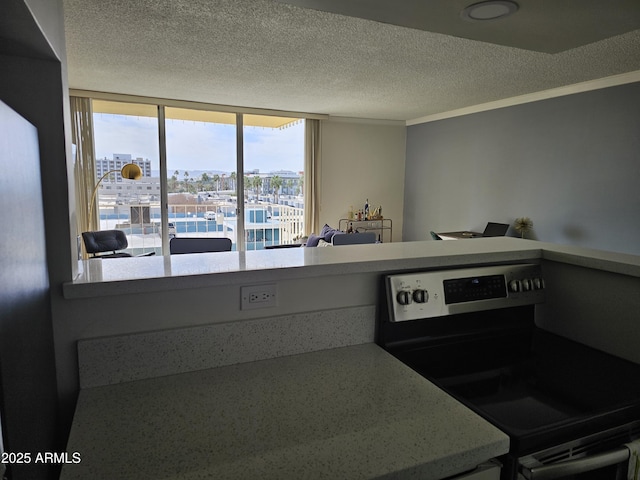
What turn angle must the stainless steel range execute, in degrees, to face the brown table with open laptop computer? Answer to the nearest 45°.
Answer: approximately 135° to its left

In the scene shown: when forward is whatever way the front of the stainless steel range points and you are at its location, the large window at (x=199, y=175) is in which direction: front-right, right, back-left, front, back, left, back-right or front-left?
back

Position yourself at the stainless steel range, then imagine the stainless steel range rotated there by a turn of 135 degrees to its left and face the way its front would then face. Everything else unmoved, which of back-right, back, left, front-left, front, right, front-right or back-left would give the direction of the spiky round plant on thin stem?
front

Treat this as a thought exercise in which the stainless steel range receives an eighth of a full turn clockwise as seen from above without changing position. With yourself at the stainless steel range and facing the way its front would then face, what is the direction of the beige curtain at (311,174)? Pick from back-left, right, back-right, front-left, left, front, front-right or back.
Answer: back-right

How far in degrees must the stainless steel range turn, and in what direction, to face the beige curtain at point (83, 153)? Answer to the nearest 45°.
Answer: approximately 135° to its right

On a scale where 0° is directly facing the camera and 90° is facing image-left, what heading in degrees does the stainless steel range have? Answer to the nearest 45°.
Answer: approximately 315°

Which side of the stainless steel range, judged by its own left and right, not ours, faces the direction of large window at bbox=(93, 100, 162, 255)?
back

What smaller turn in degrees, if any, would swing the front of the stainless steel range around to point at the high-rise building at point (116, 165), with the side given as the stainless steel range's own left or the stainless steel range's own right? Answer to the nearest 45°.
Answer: approximately 180°
